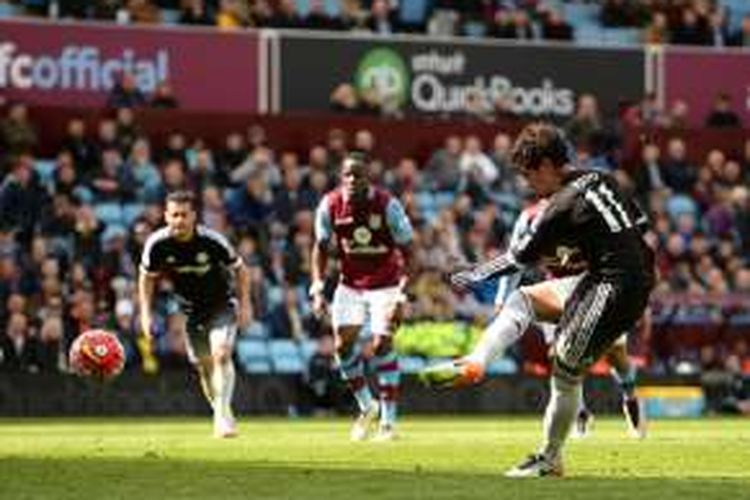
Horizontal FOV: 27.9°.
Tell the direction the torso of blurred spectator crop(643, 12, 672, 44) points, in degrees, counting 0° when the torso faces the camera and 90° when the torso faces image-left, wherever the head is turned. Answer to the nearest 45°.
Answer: approximately 0°

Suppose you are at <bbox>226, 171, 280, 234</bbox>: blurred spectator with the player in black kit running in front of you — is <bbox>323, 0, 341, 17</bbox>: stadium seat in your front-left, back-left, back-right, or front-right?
back-left

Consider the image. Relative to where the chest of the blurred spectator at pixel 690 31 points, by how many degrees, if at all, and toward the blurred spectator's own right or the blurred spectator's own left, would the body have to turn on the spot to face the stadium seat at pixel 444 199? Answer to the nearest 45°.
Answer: approximately 45° to the blurred spectator's own right

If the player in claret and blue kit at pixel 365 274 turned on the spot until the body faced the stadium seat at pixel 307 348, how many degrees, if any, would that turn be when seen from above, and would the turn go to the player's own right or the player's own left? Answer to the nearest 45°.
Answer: approximately 180°

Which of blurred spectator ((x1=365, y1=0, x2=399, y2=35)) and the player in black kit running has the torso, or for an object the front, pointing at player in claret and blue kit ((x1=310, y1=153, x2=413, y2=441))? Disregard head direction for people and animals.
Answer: the blurred spectator

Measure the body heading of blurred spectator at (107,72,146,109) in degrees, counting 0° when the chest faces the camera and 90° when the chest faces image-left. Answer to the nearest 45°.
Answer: approximately 0°
